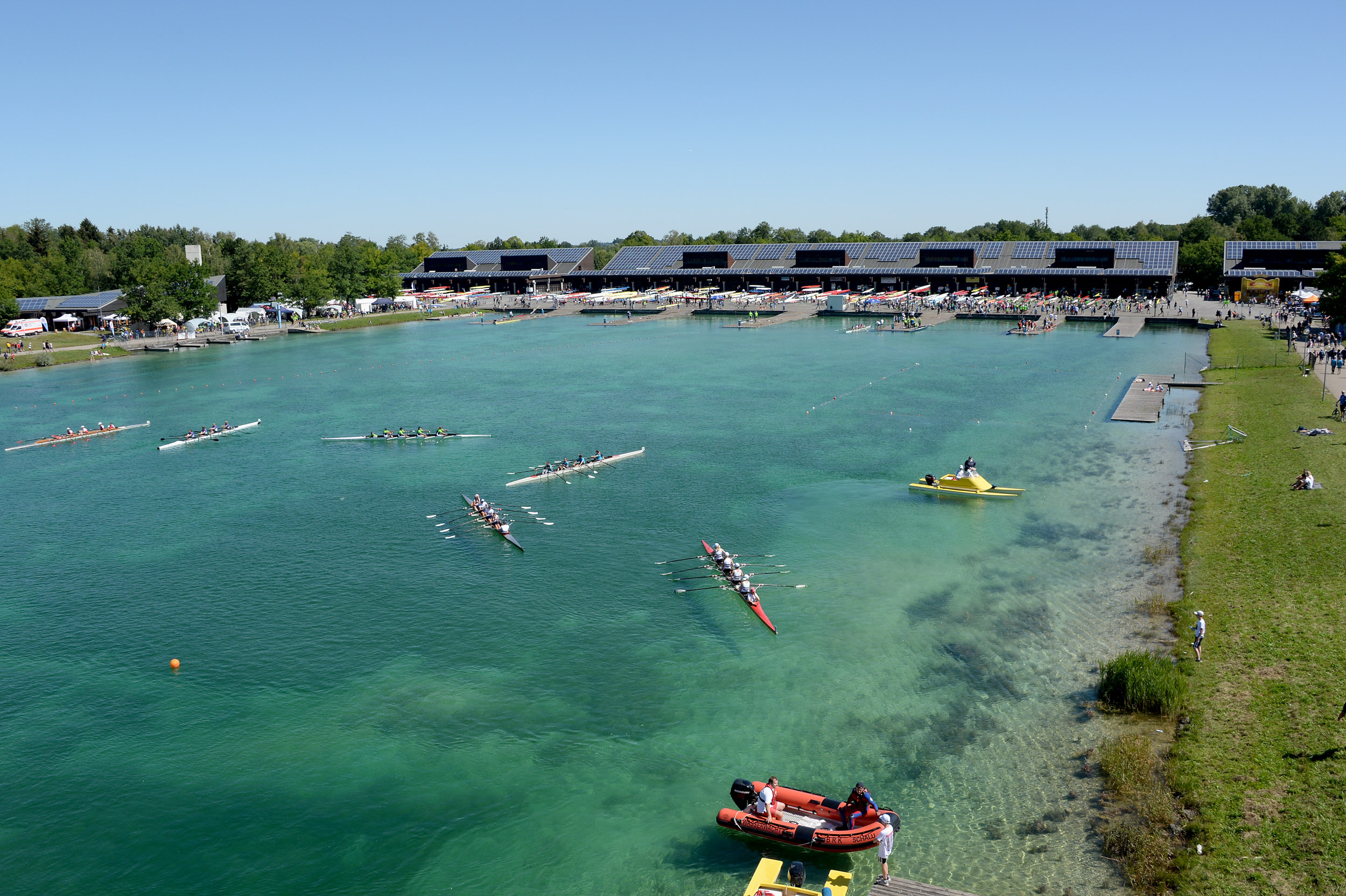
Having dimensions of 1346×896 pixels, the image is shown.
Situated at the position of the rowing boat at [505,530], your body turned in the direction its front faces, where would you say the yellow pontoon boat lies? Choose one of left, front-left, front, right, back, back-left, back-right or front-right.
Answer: front-left

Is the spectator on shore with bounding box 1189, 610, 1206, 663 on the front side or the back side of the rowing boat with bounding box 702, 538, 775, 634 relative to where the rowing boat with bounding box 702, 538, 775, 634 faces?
on the front side

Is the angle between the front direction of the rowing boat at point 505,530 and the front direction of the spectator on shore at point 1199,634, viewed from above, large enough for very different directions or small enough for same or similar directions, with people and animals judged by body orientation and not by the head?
very different directions

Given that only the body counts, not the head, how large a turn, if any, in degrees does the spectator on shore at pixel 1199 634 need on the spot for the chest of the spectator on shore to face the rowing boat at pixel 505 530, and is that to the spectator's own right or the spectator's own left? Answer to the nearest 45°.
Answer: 0° — they already face it

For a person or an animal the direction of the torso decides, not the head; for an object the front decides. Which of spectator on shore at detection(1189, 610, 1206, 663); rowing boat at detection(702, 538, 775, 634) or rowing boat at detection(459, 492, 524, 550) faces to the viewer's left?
the spectator on shore

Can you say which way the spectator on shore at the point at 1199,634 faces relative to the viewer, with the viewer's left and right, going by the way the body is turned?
facing to the left of the viewer

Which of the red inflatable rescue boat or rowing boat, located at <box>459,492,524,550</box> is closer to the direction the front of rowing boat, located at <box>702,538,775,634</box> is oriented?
the red inflatable rescue boat

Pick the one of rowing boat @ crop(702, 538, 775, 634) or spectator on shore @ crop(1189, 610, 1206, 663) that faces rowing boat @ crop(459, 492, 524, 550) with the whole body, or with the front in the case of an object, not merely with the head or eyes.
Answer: the spectator on shore

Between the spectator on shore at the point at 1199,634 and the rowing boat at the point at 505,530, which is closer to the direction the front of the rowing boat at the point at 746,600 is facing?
the spectator on shore

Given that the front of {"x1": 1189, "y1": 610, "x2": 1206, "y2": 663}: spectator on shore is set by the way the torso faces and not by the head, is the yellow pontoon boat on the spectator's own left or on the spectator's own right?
on the spectator's own right

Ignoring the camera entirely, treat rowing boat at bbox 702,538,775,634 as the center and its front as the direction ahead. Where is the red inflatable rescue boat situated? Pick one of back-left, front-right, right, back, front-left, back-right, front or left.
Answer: front-right

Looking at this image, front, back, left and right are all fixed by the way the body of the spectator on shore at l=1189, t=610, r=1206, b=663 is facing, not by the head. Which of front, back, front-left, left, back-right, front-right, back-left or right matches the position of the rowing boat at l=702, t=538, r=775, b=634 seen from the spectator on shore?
front

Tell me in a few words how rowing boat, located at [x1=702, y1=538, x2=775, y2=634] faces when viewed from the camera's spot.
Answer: facing the viewer and to the right of the viewer

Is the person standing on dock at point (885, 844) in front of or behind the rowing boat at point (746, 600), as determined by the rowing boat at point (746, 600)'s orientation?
in front
